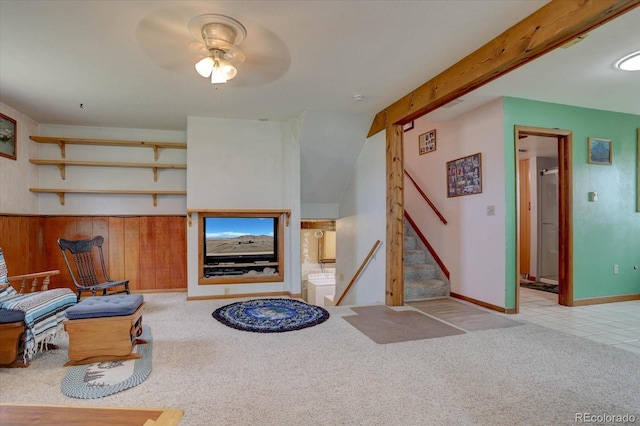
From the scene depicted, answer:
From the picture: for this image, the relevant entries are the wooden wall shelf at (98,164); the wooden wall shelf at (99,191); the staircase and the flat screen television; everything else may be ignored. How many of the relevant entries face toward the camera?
4

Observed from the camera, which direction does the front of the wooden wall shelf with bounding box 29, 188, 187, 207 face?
facing the viewer

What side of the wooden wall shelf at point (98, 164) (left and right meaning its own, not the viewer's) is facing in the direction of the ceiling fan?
front

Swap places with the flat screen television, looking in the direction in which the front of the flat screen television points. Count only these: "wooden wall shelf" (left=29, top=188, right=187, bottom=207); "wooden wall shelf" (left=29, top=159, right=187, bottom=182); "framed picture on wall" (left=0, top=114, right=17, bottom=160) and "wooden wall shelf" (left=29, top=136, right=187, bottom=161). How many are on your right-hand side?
4

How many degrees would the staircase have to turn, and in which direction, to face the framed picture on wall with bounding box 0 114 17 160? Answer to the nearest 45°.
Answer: approximately 45° to its right

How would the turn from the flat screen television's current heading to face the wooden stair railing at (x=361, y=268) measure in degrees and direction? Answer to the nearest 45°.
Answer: approximately 90° to its left

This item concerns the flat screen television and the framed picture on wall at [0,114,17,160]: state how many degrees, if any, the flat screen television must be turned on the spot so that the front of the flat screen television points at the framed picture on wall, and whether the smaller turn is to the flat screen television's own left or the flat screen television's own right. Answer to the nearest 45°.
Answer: approximately 90° to the flat screen television's own right

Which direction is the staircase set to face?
toward the camera

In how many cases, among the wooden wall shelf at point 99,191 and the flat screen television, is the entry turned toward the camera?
2

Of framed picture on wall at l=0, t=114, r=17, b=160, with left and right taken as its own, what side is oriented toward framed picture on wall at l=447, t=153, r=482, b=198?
front

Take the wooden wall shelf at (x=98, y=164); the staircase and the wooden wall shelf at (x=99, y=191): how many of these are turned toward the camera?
3

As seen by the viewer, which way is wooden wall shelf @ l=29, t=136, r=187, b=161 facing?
toward the camera
